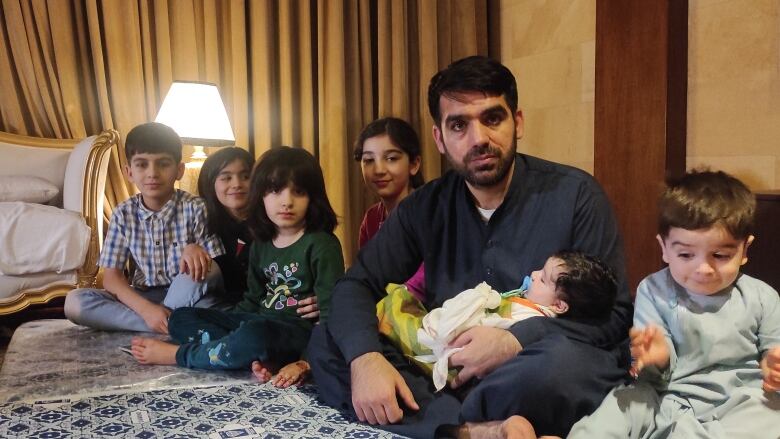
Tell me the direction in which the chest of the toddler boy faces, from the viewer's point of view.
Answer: toward the camera

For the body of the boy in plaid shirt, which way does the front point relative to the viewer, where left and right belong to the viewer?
facing the viewer

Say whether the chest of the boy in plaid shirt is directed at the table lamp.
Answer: no

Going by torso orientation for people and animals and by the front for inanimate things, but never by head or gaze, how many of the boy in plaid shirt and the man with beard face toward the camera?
2

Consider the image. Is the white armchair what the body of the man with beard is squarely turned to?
no

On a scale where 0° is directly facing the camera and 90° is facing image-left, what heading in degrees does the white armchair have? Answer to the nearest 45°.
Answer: approximately 315°

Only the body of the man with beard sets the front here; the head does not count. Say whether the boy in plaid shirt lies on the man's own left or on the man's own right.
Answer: on the man's own right

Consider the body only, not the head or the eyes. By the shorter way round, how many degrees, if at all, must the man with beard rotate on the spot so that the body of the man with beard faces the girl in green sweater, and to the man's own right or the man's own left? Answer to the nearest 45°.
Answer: approximately 135° to the man's own right

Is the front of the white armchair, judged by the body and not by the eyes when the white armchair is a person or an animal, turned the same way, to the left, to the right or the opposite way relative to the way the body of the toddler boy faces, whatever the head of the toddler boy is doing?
to the left

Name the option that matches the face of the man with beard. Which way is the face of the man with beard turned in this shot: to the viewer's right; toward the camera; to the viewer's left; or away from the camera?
toward the camera

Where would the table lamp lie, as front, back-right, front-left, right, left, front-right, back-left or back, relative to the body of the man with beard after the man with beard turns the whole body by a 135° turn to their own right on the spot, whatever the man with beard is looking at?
front

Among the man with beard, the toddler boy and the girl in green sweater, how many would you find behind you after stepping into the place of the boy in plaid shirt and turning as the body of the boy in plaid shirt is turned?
0

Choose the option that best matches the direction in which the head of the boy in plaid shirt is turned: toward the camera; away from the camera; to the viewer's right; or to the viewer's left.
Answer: toward the camera

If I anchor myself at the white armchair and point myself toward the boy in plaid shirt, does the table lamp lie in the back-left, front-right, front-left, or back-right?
front-left

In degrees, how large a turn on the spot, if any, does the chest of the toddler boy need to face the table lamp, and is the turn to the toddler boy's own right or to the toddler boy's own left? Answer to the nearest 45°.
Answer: approximately 135° to the toddler boy's own right
